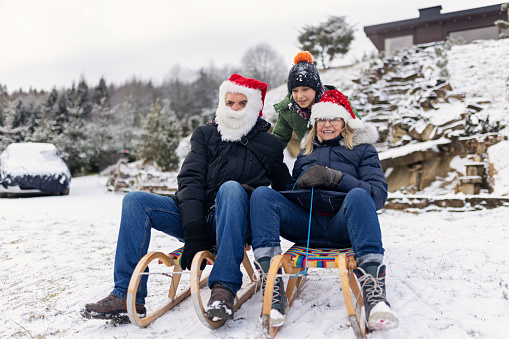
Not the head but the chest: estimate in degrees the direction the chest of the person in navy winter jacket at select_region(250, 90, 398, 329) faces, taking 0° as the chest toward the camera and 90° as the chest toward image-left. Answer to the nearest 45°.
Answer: approximately 0°

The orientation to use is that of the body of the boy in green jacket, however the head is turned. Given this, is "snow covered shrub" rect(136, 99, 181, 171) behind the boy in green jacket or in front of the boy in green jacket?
behind

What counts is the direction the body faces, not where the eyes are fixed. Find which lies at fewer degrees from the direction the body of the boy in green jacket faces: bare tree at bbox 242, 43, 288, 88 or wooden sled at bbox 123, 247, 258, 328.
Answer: the wooden sled

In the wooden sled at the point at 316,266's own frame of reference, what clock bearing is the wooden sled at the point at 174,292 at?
the wooden sled at the point at 174,292 is roughly at 3 o'clock from the wooden sled at the point at 316,266.

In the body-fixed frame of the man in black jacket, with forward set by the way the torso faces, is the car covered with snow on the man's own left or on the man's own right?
on the man's own right

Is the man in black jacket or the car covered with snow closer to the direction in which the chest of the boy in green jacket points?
the man in black jacket

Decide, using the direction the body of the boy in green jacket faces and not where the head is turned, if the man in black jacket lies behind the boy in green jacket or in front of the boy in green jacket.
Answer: in front

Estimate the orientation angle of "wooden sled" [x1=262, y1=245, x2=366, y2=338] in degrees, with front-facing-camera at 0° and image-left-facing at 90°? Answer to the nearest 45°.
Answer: approximately 0°

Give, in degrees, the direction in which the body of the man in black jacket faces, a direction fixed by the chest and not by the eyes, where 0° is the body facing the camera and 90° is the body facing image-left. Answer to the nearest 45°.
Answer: approximately 45°

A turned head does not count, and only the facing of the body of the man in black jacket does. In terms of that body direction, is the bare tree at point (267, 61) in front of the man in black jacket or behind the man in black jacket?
behind

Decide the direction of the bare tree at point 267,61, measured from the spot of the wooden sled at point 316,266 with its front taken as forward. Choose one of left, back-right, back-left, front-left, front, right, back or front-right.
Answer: back

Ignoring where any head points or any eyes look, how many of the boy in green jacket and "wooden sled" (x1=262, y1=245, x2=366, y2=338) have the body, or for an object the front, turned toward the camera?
2
